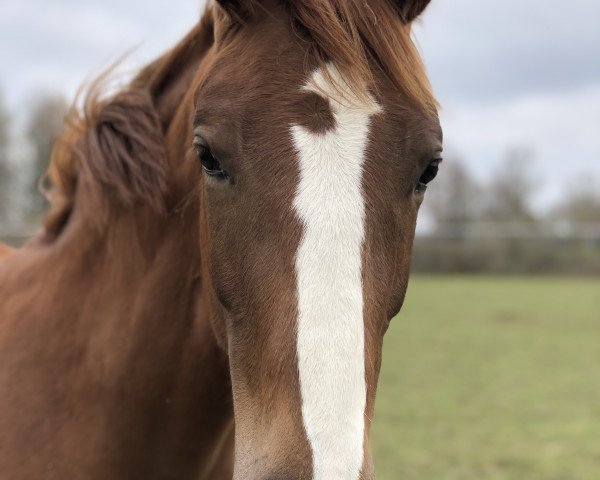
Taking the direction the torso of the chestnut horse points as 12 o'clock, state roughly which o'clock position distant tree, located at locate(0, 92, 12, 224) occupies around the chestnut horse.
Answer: The distant tree is roughly at 7 o'clock from the chestnut horse.

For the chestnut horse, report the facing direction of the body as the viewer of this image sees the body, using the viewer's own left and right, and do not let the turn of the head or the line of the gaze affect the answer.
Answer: facing the viewer and to the right of the viewer

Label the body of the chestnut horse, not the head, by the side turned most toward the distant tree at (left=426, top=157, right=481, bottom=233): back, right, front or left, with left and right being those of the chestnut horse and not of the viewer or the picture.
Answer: left

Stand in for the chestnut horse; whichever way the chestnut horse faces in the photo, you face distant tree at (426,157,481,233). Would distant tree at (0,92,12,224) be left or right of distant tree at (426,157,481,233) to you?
left

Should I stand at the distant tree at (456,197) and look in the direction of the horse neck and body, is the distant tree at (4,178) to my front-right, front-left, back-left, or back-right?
front-right

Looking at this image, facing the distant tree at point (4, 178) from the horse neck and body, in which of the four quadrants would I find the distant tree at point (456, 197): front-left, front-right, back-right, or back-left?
front-right
